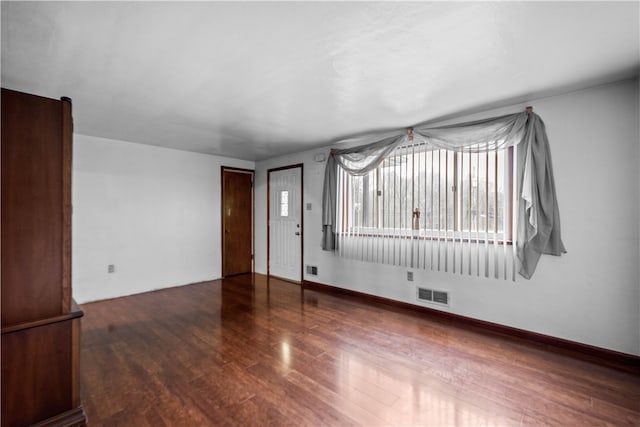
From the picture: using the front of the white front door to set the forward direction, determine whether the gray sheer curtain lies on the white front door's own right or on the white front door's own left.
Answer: on the white front door's own left

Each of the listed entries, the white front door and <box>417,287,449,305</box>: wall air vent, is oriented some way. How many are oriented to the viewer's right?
0

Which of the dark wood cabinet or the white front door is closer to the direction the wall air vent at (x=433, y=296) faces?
the dark wood cabinet

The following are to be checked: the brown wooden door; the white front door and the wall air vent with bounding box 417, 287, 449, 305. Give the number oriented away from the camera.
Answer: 0

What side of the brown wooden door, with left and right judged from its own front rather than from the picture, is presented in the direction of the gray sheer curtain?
front

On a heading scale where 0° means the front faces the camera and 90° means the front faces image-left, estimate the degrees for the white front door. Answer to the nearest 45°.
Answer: approximately 45°

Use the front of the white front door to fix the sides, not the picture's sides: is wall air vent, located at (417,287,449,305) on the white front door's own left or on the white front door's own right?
on the white front door's own left

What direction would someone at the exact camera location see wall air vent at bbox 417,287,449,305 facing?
facing the viewer and to the left of the viewer

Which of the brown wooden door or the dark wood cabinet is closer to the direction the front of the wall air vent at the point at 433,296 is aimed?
the dark wood cabinet

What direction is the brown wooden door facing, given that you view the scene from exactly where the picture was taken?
facing the viewer and to the right of the viewer
